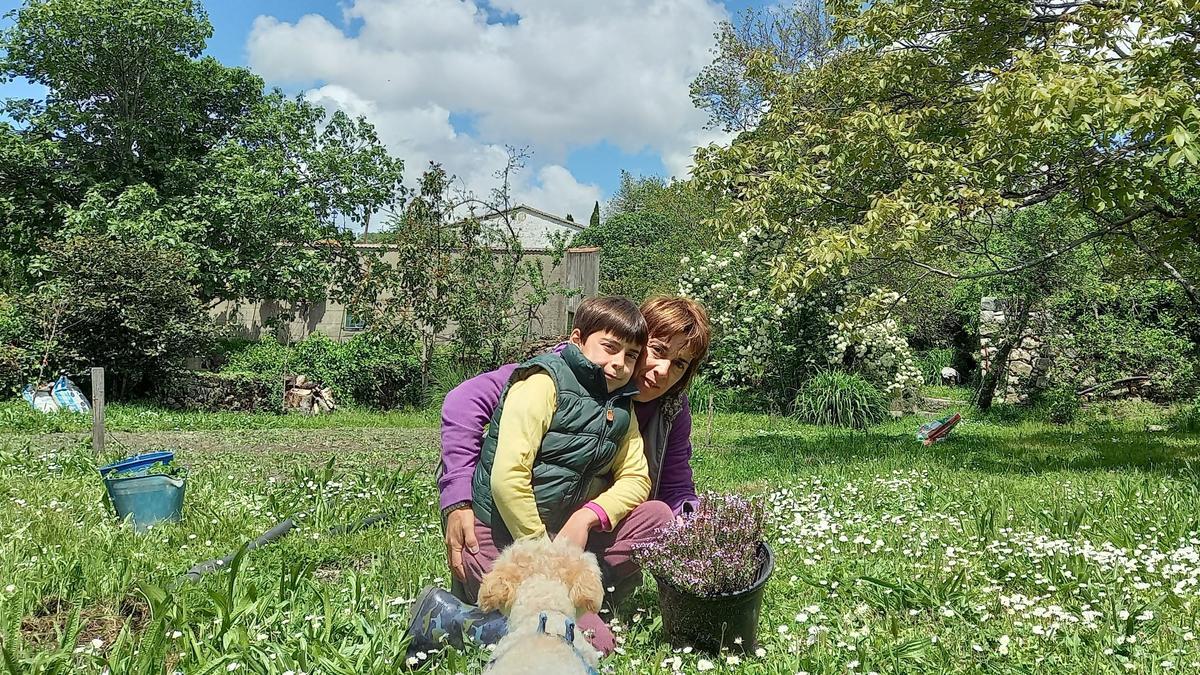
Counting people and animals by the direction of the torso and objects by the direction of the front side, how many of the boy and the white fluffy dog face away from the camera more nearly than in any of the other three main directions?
1

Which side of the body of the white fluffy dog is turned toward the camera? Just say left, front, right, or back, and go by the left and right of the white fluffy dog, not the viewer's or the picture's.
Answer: back

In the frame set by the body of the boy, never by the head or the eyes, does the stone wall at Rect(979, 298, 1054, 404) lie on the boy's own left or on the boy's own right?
on the boy's own left

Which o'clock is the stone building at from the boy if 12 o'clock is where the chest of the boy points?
The stone building is roughly at 7 o'clock from the boy.

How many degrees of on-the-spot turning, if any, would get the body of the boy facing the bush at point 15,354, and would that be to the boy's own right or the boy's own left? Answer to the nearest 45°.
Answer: approximately 180°

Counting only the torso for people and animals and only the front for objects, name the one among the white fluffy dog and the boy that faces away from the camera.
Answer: the white fluffy dog

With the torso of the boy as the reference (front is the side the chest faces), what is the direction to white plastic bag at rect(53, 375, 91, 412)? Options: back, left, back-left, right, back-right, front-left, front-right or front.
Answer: back

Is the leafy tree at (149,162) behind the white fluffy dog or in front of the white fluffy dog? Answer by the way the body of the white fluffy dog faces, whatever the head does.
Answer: in front

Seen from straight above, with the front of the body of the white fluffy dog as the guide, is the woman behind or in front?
in front

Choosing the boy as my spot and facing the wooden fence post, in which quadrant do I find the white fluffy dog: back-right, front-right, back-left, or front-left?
back-left

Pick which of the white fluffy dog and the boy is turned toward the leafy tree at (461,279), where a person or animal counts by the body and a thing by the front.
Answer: the white fluffy dog

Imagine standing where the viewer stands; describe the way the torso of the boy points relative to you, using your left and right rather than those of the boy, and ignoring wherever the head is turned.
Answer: facing the viewer and to the right of the viewer

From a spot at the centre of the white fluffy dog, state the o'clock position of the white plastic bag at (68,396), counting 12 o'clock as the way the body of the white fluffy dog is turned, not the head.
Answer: The white plastic bag is roughly at 11 o'clock from the white fluffy dog.
